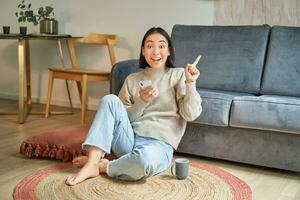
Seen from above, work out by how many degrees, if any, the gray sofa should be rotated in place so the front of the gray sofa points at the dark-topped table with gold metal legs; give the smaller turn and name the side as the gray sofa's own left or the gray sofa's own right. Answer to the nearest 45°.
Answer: approximately 45° to the gray sofa's own right

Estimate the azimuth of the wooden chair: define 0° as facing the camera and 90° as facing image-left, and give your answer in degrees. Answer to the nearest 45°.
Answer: approximately 45°

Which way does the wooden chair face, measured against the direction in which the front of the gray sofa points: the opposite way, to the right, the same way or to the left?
the same way

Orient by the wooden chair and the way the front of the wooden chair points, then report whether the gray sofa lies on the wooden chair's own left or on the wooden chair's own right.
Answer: on the wooden chair's own left

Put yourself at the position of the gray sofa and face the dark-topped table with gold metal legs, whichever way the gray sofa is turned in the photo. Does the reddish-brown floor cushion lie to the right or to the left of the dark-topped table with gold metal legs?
left

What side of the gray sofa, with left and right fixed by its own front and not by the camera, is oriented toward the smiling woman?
front

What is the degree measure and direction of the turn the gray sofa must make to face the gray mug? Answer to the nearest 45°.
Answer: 0° — it already faces it

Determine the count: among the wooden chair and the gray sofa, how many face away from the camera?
0

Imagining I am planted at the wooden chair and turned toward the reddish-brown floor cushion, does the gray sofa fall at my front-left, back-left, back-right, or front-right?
front-left

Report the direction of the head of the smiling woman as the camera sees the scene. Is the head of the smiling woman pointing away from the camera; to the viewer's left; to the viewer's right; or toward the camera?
toward the camera

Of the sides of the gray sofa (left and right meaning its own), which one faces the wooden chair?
right

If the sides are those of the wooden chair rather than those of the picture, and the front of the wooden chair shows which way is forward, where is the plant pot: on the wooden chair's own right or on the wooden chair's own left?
on the wooden chair's own right

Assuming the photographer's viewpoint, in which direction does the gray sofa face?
facing the viewer and to the left of the viewer

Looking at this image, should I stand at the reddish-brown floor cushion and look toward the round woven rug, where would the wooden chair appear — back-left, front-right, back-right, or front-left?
back-left

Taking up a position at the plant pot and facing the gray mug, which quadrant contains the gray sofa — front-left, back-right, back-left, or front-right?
front-left

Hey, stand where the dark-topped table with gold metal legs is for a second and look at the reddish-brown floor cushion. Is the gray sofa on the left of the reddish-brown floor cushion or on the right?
left
